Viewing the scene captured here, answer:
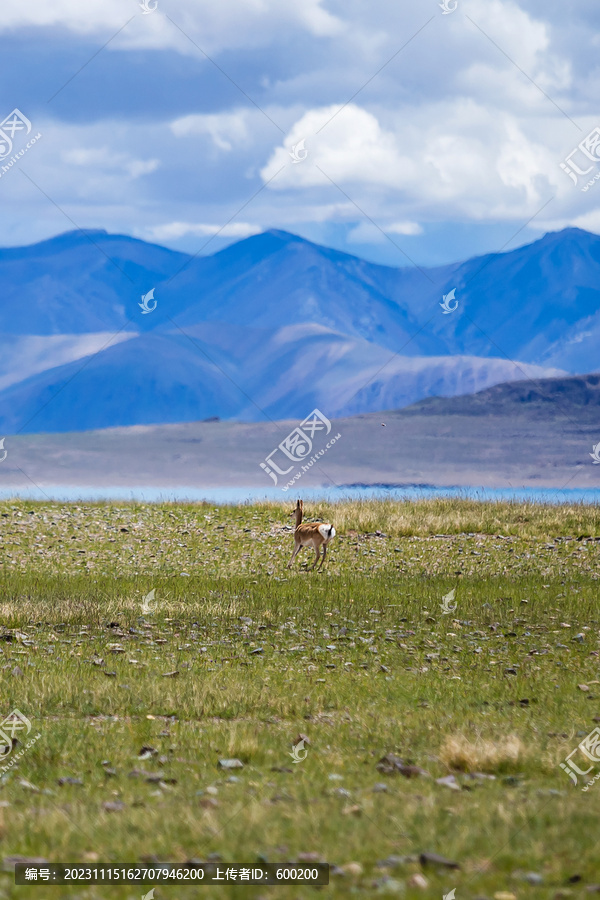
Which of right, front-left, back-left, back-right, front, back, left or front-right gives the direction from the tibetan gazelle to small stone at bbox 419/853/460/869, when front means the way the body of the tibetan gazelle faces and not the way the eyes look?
back-left

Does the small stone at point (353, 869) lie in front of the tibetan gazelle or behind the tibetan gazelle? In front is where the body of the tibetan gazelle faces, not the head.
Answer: behind

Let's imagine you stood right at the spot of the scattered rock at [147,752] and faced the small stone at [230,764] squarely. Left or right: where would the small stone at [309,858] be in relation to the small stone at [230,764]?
right

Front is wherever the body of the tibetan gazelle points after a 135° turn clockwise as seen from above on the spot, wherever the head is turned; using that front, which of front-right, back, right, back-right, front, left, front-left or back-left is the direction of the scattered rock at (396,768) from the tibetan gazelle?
right

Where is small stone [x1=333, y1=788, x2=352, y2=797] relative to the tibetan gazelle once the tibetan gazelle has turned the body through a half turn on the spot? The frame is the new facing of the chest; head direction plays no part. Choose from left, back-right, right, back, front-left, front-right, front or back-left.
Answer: front-right

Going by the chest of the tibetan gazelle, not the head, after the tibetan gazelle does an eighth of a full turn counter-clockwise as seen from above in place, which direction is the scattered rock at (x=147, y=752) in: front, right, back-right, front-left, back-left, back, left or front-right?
left

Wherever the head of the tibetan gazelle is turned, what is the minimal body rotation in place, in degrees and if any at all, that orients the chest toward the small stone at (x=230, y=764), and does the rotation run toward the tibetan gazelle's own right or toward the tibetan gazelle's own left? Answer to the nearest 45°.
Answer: approximately 135° to the tibetan gazelle's own left

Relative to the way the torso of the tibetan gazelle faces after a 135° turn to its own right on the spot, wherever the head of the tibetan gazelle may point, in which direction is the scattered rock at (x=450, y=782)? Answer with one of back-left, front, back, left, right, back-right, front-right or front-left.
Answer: right

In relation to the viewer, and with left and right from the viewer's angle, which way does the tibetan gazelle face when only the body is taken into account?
facing away from the viewer and to the left of the viewer
